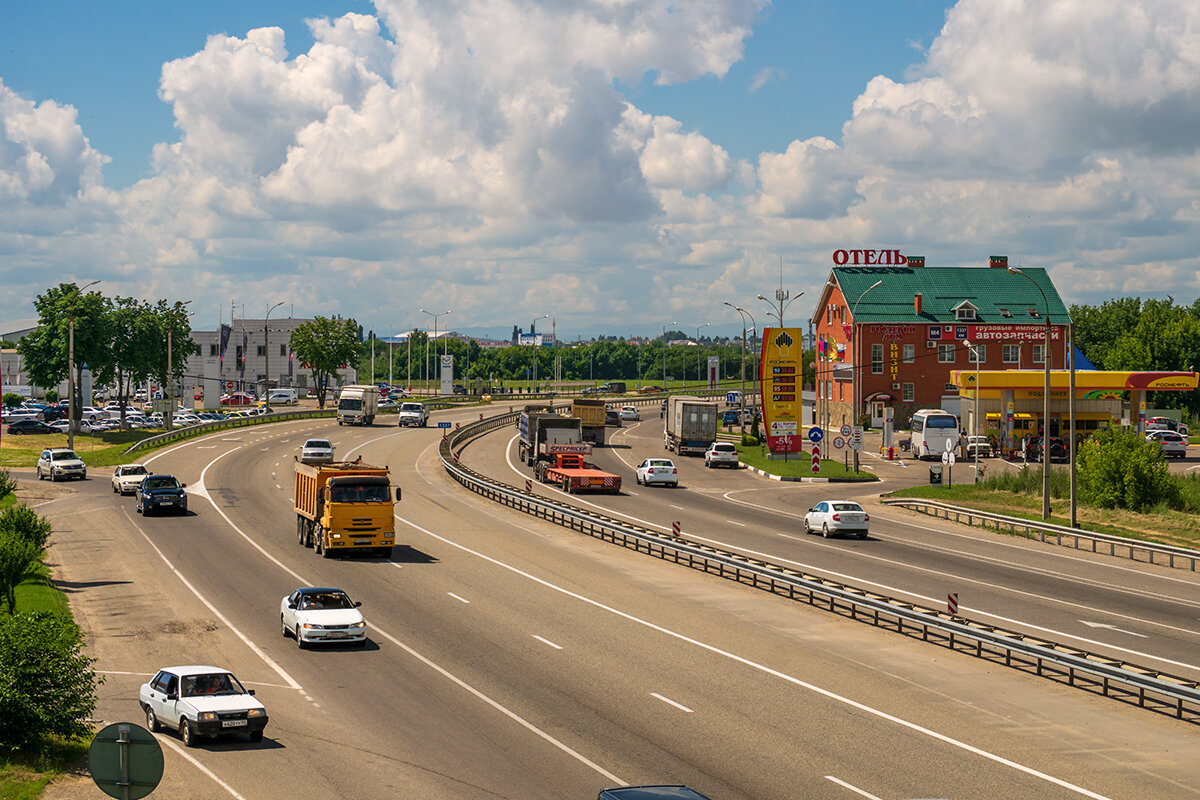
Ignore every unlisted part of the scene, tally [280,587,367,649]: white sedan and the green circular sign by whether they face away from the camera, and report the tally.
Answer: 1

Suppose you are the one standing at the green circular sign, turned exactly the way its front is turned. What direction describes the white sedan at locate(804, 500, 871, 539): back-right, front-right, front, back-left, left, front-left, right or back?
front-right

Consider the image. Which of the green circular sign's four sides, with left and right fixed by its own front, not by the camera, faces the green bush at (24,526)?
front

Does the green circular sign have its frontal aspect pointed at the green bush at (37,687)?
yes

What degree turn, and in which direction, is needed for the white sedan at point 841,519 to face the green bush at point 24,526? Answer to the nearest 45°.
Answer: approximately 90° to its left

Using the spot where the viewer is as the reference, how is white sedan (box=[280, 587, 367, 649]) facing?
facing the viewer and to the right of the viewer

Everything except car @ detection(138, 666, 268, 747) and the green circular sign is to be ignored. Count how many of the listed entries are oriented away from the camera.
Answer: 1

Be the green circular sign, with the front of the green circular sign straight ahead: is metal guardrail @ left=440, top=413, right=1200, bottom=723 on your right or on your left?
on your right

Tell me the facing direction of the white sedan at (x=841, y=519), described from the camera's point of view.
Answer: facing away from the viewer and to the left of the viewer

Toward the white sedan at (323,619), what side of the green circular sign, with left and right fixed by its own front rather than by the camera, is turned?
front

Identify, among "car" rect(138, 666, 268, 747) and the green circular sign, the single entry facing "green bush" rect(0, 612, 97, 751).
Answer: the green circular sign

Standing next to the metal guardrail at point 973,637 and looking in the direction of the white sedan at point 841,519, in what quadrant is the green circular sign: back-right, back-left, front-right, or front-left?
back-left

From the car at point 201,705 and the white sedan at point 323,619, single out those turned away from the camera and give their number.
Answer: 0

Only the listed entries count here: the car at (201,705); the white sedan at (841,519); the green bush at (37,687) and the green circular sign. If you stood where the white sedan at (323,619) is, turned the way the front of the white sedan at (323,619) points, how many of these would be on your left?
1

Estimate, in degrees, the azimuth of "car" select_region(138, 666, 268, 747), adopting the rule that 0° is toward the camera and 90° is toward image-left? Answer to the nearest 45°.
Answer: approximately 315°

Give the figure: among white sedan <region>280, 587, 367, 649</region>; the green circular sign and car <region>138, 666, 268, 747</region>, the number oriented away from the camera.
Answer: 1

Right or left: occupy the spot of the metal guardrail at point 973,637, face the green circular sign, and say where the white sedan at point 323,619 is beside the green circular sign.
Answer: right

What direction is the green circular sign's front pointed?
away from the camera
